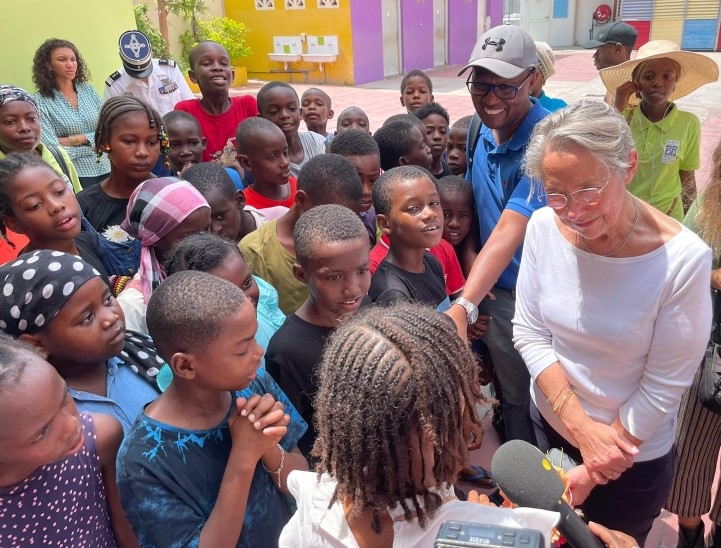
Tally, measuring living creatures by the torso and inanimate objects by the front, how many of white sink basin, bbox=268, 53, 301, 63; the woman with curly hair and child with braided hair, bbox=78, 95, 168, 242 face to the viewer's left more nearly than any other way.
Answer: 0

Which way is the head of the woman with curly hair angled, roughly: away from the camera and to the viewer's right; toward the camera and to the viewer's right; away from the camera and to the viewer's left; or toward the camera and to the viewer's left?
toward the camera and to the viewer's right

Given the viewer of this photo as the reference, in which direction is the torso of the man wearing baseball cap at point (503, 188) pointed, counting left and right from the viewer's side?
facing the viewer and to the left of the viewer

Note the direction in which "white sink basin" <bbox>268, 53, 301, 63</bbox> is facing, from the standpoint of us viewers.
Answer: facing the viewer

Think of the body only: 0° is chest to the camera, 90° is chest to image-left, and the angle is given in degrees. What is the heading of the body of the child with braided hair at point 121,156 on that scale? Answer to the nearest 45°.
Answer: approximately 315°

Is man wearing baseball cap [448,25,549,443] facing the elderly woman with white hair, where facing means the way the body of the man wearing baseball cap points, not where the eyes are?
no

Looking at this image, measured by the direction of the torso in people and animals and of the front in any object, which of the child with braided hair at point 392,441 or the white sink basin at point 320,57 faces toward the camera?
the white sink basin

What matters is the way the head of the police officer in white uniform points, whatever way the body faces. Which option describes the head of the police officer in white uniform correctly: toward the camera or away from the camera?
toward the camera

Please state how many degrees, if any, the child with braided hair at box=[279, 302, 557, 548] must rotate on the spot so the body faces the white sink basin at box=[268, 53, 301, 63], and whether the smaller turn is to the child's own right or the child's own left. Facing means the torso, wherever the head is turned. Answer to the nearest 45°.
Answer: approximately 45° to the child's own left

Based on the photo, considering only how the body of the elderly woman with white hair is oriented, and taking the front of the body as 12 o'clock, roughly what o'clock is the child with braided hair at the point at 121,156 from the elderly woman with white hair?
The child with braided hair is roughly at 2 o'clock from the elderly woman with white hair.

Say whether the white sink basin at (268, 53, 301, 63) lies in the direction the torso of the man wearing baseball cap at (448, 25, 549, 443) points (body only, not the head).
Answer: no

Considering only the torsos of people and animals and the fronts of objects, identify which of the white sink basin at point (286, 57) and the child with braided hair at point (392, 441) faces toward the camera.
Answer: the white sink basin
